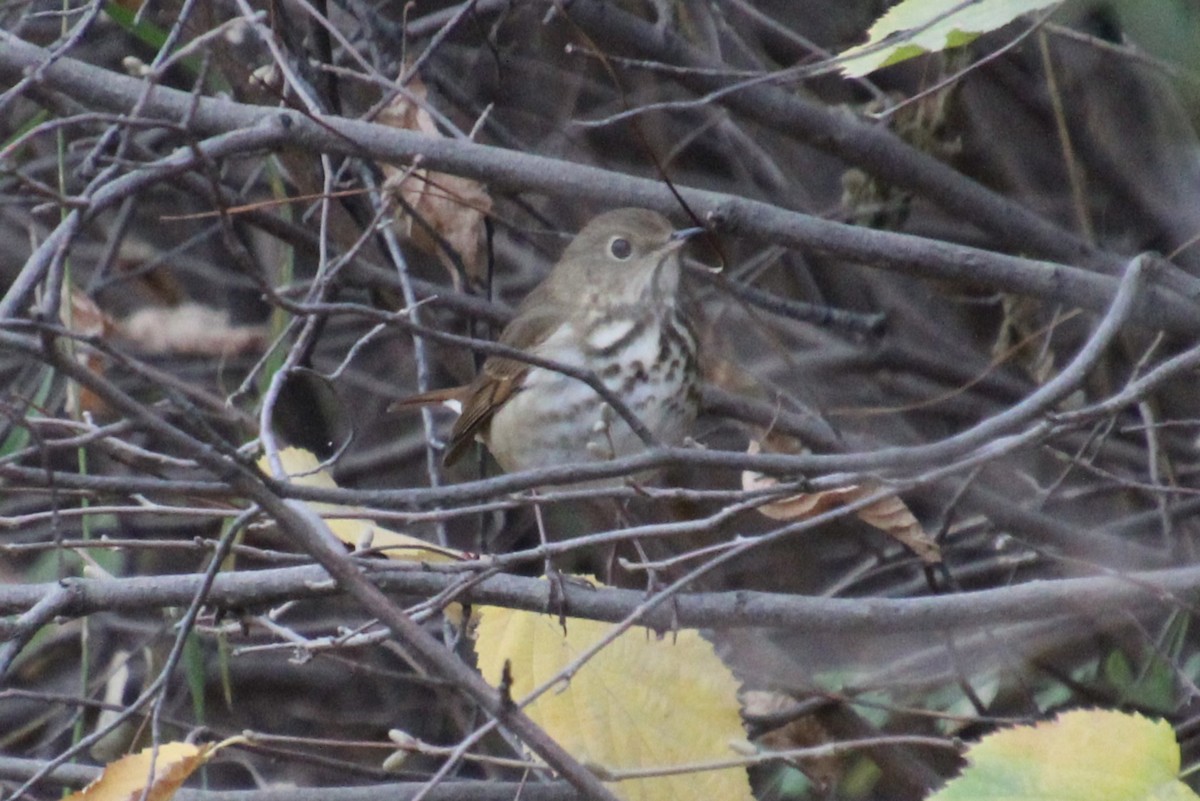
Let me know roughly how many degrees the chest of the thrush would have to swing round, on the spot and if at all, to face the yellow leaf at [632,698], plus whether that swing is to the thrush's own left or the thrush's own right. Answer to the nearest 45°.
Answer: approximately 45° to the thrush's own right

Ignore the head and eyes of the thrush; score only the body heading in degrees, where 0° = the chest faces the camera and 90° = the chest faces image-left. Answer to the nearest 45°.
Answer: approximately 315°

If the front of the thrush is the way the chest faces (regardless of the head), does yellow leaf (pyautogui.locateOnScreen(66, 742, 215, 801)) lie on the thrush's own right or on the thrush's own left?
on the thrush's own right

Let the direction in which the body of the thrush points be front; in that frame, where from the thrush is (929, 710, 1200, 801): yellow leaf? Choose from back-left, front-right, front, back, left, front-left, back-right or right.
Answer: front-right

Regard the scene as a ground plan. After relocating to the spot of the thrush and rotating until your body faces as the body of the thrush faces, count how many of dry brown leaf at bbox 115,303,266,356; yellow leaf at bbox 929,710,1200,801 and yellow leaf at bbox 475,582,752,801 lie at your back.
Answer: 1

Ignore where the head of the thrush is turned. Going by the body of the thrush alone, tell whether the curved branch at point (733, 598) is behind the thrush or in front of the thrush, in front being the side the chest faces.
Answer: in front

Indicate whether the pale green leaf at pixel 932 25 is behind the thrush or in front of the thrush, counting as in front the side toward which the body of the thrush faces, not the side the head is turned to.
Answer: in front

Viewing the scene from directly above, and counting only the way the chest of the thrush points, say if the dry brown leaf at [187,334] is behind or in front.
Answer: behind
